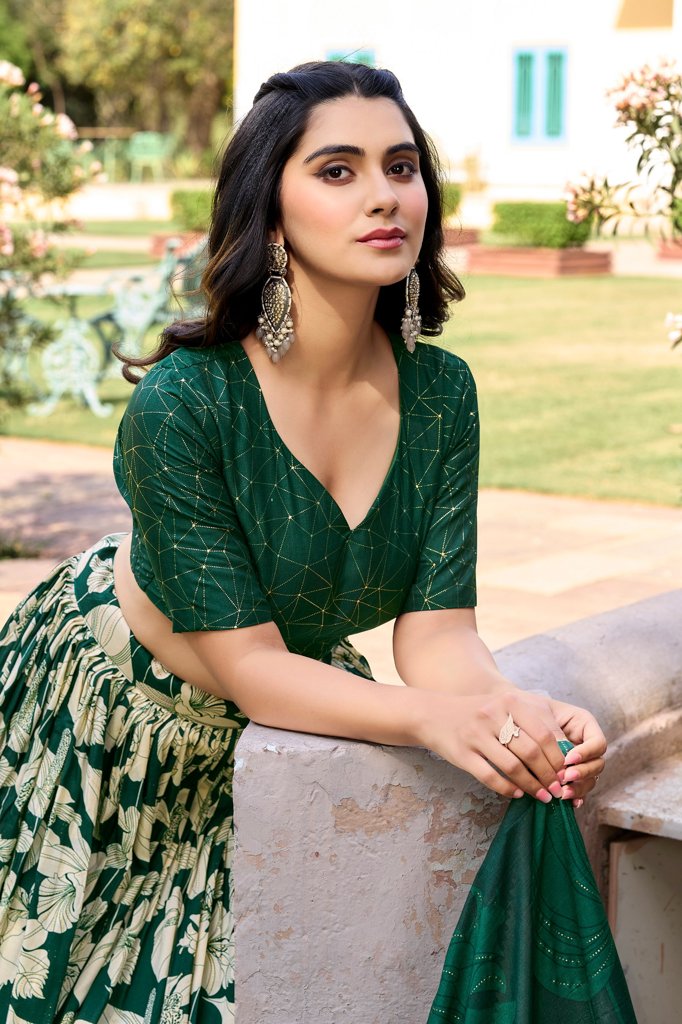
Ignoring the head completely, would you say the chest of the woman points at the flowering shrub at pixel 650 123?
no

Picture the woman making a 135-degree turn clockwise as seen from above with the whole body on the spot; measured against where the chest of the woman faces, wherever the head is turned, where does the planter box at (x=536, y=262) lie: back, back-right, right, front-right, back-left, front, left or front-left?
right

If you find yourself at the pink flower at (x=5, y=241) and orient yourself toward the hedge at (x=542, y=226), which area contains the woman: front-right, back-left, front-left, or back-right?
back-right

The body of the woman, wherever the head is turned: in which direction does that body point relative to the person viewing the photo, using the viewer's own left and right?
facing the viewer and to the right of the viewer

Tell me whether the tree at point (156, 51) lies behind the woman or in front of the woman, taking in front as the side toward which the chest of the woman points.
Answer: behind

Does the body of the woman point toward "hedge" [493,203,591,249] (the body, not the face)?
no

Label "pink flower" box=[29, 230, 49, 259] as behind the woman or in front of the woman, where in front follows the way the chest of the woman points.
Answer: behind

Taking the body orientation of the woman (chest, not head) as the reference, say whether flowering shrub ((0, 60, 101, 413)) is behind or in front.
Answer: behind

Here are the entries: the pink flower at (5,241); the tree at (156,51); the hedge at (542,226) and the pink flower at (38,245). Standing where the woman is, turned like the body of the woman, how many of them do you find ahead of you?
0

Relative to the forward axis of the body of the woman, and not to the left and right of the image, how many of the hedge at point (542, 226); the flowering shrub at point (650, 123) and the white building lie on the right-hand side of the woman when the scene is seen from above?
0

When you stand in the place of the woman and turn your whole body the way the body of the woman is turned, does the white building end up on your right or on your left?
on your left
